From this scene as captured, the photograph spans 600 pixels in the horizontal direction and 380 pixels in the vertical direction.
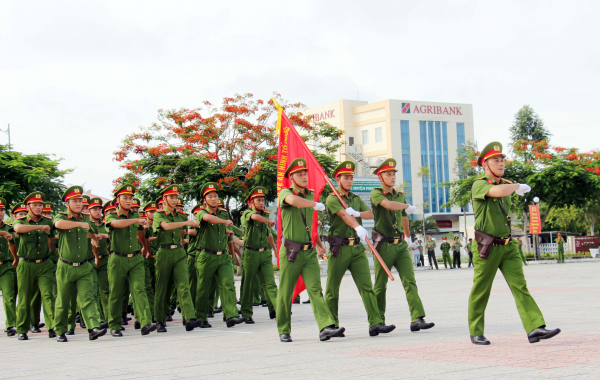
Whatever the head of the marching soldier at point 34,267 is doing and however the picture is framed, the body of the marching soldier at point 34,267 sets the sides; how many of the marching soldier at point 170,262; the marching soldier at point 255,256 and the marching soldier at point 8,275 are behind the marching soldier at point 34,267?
1

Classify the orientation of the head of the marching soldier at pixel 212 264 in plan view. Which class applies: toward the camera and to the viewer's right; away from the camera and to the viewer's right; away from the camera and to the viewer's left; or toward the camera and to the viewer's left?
toward the camera and to the viewer's right

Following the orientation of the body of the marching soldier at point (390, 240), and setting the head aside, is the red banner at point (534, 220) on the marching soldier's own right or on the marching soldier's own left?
on the marching soldier's own left

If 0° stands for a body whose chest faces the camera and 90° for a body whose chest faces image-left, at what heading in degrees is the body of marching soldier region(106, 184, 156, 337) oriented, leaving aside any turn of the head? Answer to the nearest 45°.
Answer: approximately 315°

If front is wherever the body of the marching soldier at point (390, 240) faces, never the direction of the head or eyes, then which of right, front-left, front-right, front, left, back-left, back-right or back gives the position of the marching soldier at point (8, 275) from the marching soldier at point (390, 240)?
back-right

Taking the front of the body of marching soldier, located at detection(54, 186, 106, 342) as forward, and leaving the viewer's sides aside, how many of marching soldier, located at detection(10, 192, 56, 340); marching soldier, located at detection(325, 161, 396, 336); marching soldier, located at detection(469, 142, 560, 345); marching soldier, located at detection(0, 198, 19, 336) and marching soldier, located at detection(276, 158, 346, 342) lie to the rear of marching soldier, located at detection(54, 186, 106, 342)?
2

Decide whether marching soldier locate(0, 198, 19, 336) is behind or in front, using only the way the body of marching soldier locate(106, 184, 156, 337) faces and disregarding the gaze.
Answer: behind

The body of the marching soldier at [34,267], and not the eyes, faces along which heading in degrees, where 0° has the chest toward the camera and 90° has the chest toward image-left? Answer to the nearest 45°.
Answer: approximately 315°

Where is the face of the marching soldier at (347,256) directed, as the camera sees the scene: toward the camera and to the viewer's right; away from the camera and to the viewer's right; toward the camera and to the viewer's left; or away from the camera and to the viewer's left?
toward the camera and to the viewer's right
